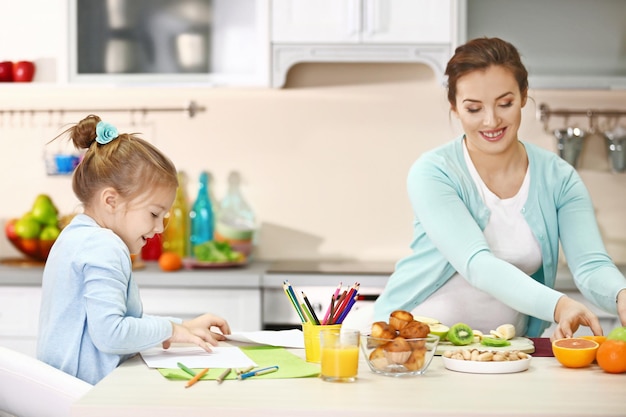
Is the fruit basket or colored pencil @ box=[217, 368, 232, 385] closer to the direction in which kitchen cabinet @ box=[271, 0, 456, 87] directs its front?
the colored pencil

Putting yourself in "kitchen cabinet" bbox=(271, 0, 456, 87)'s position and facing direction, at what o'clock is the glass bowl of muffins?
The glass bowl of muffins is roughly at 12 o'clock from the kitchen cabinet.

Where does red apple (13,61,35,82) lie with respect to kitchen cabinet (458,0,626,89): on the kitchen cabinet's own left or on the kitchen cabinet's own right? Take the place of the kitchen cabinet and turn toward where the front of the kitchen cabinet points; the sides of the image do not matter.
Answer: on the kitchen cabinet's own right

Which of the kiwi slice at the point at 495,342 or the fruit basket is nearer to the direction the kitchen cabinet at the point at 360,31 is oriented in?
the kiwi slice

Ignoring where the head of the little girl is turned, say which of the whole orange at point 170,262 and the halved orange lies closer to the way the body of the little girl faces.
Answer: the halved orange

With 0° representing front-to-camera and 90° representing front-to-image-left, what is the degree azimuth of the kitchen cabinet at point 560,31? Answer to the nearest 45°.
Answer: approximately 0°

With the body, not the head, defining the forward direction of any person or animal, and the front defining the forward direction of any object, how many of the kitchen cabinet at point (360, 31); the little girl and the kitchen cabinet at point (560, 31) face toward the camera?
2

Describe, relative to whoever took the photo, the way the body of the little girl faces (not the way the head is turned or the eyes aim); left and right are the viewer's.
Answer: facing to the right of the viewer

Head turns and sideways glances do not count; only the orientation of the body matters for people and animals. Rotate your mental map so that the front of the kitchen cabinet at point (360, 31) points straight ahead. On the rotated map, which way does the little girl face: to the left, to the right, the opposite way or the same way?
to the left

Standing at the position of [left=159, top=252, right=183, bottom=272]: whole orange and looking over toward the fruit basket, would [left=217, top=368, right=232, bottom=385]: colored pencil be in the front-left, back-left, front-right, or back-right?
back-left

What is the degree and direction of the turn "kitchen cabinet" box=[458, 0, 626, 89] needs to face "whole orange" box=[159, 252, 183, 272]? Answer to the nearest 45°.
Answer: approximately 45° to its right

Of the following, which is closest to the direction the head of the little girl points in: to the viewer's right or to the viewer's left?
to the viewer's right
